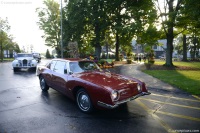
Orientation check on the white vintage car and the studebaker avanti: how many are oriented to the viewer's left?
0

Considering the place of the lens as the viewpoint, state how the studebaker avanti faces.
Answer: facing the viewer and to the right of the viewer

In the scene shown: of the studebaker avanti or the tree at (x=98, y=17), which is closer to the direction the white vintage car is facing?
the studebaker avanti

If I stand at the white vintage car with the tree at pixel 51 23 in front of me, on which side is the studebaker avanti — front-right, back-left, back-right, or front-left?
back-right

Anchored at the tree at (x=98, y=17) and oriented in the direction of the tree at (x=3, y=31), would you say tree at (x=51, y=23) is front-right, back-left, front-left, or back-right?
front-right

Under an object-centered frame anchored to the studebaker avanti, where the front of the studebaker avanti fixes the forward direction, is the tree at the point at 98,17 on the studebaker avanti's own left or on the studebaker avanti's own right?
on the studebaker avanti's own left

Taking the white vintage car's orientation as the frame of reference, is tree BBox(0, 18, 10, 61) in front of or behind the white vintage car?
behind

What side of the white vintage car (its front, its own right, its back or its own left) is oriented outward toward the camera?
front

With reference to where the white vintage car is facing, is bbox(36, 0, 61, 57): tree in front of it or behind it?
behind

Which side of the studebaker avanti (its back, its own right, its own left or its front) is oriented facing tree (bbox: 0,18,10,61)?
back
